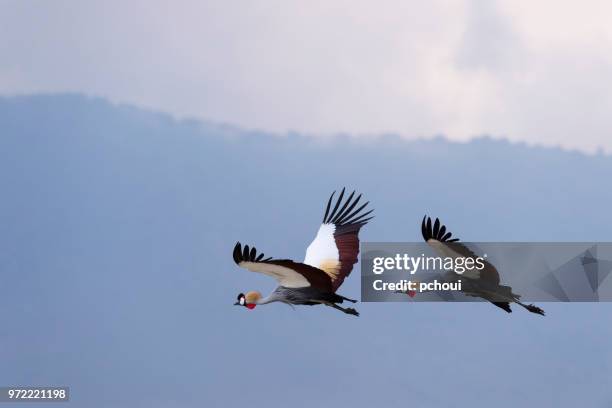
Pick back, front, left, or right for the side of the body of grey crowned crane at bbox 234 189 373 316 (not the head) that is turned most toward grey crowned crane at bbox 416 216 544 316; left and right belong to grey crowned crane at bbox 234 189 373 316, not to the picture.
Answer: back

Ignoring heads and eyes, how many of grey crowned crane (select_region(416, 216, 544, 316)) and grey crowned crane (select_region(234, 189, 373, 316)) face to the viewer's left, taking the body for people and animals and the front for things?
2

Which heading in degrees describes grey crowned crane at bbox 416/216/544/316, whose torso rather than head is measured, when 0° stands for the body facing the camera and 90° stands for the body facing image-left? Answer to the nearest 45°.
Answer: approximately 90°

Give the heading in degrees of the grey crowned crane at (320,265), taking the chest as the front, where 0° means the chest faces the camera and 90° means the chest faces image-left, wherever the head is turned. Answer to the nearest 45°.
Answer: approximately 90°

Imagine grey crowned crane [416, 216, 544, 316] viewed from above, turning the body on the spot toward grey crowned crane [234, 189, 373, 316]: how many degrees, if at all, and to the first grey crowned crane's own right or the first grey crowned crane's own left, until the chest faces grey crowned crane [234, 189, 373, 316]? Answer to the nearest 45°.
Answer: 0° — it already faces it
